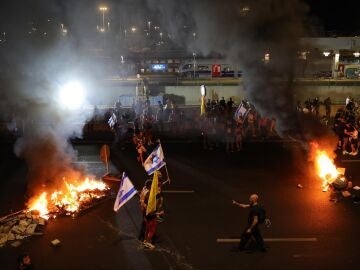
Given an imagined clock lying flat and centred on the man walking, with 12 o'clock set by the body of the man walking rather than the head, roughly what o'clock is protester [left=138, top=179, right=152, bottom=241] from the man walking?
The protester is roughly at 12 o'clock from the man walking.

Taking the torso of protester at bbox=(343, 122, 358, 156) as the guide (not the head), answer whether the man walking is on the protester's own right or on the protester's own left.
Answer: on the protester's own left

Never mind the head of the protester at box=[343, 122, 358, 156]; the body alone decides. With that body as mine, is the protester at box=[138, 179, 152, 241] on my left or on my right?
on my left

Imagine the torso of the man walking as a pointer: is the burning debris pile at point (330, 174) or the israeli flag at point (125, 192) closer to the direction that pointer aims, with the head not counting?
the israeli flag

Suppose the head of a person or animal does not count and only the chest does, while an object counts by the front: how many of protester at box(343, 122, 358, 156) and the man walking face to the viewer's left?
2

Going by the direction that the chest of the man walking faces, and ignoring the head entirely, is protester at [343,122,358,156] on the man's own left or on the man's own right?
on the man's own right

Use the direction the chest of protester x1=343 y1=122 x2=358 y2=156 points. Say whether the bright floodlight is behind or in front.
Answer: in front

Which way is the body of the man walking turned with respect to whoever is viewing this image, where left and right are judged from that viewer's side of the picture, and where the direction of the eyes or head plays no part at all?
facing to the left of the viewer

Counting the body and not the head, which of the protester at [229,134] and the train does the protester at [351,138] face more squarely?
the protester

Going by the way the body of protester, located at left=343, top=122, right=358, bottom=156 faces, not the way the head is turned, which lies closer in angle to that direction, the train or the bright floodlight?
the bright floodlight

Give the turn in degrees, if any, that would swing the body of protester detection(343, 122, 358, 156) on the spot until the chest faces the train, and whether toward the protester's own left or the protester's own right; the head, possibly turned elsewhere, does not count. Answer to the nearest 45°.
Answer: approximately 45° to the protester's own right

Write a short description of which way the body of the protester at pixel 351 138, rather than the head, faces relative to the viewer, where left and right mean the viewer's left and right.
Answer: facing to the left of the viewer

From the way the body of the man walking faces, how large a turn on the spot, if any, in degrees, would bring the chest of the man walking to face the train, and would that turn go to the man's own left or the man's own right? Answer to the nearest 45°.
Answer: approximately 90° to the man's own right
